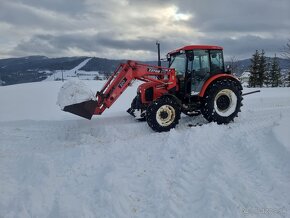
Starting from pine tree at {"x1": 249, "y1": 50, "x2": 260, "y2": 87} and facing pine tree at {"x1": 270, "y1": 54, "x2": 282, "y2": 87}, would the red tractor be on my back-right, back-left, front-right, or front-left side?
back-right

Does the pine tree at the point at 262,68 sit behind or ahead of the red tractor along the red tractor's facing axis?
behind

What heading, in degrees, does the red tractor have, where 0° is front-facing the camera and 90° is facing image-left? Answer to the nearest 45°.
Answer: approximately 45°
